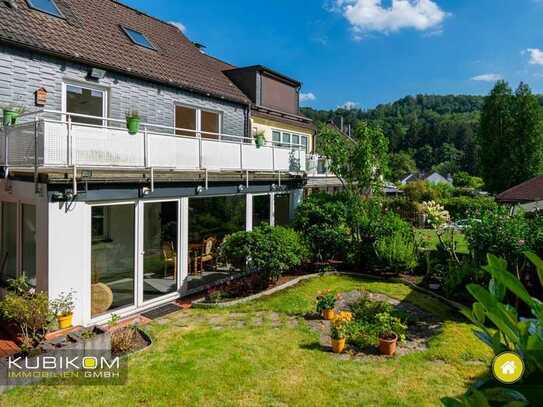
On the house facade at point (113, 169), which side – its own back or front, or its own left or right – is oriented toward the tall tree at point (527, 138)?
left

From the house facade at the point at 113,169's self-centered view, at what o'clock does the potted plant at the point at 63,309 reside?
The potted plant is roughly at 2 o'clock from the house facade.

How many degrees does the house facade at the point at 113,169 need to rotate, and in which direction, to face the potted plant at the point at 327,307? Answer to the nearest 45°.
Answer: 0° — it already faces it

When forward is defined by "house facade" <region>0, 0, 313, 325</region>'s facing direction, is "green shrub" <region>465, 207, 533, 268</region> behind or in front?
in front

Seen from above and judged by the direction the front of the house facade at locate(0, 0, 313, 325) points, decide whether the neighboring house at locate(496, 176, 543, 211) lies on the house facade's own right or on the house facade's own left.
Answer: on the house facade's own left

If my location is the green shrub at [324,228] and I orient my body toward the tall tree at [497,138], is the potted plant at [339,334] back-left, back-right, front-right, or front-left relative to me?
back-right

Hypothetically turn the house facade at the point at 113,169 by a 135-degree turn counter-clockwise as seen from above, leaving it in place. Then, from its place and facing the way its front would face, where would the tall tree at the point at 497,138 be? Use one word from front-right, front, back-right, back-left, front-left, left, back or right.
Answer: front-right

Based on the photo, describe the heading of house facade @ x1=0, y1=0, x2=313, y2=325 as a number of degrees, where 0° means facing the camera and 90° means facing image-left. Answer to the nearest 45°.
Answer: approximately 315°

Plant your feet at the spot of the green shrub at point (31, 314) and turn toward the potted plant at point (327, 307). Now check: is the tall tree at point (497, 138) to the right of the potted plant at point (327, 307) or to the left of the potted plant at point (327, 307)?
left
